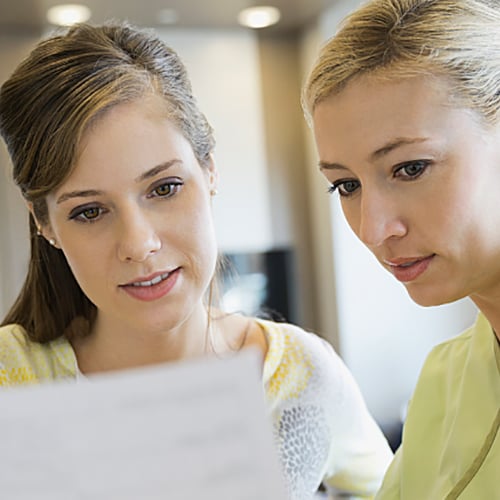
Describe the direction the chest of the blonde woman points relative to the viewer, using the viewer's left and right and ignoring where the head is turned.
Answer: facing the viewer and to the left of the viewer

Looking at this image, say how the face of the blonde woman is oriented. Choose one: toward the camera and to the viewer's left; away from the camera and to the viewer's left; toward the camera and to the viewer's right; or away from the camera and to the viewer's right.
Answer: toward the camera and to the viewer's left

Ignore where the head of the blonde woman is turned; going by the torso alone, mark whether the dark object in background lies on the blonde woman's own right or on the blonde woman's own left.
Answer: on the blonde woman's own right
